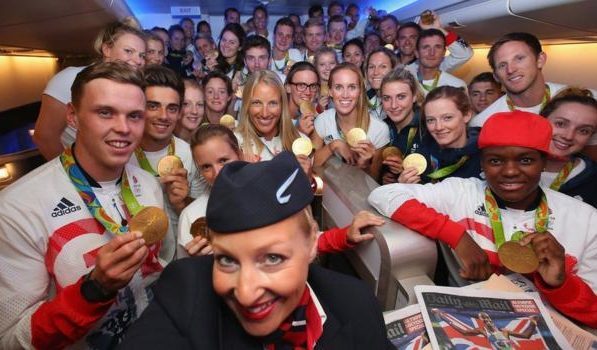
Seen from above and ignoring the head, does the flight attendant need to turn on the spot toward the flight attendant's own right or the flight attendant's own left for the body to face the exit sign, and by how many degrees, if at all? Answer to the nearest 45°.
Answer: approximately 180°

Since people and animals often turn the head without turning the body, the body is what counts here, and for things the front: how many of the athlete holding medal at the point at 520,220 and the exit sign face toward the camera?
2

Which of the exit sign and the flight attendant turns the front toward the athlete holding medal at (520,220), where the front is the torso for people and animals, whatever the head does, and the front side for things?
the exit sign

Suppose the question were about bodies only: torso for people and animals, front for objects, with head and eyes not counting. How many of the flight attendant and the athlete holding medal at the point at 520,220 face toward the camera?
2

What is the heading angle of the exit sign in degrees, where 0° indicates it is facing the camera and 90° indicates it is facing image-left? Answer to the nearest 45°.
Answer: approximately 0°

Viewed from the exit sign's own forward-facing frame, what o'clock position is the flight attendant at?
The flight attendant is roughly at 12 o'clock from the exit sign.

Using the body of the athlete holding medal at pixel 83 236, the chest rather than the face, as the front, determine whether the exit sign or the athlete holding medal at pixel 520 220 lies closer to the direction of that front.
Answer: the athlete holding medal
